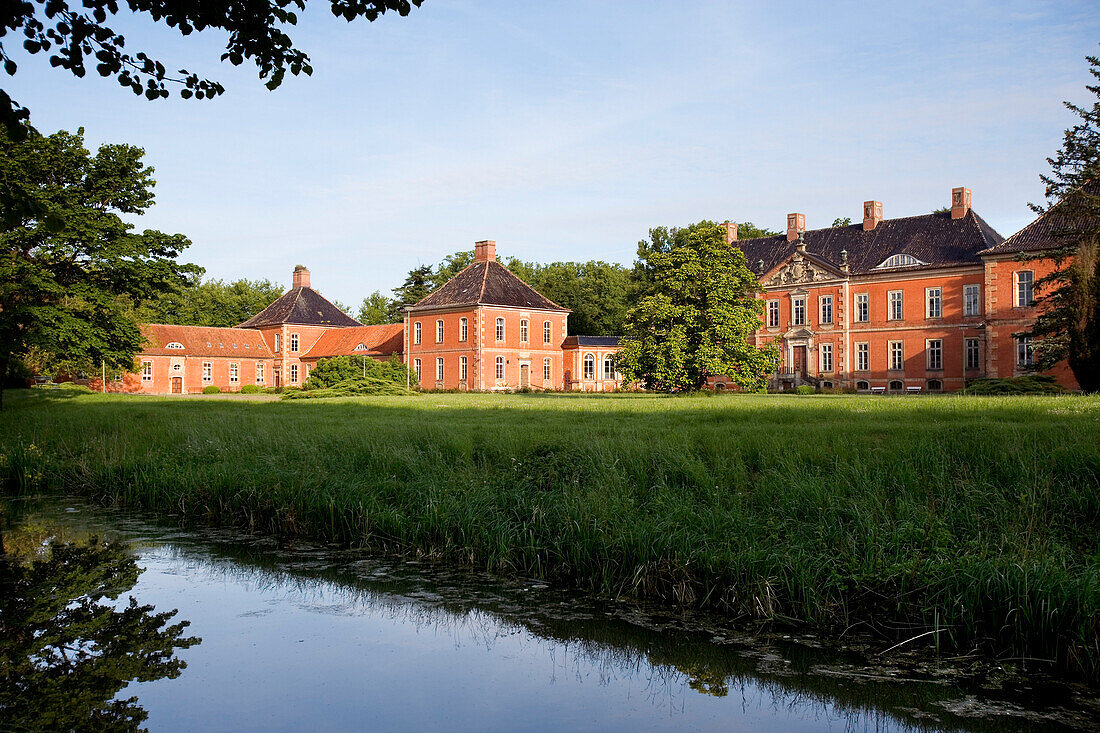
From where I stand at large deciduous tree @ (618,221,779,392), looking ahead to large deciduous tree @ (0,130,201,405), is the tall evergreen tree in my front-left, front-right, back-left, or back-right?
back-left

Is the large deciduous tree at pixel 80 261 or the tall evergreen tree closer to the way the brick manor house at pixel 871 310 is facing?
the large deciduous tree

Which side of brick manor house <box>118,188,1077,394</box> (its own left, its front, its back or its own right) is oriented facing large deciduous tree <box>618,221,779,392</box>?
front

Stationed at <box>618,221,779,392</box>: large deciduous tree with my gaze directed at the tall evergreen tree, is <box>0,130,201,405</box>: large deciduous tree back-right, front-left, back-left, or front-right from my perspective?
back-right

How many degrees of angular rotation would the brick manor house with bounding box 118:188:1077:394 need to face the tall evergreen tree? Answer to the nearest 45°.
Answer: approximately 45° to its left

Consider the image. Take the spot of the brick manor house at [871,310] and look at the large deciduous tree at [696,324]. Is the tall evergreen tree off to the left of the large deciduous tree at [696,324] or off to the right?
left

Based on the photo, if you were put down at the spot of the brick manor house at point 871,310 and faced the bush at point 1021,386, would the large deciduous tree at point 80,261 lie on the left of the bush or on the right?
right

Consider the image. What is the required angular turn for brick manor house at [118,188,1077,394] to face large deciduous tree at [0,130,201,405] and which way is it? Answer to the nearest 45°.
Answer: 0° — it already faces it

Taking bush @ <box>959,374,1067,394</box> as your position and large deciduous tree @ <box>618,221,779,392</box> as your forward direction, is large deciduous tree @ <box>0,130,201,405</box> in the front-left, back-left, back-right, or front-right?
front-left

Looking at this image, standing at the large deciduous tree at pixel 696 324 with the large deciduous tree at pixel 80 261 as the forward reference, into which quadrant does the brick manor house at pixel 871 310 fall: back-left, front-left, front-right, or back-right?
back-right

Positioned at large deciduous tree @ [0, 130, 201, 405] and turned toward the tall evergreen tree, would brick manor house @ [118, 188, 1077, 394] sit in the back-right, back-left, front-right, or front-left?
front-left

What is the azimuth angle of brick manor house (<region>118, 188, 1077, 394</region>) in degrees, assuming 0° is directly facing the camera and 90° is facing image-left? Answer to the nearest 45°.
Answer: approximately 45°

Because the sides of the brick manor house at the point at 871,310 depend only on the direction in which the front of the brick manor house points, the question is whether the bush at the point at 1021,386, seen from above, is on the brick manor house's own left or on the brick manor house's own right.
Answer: on the brick manor house's own left

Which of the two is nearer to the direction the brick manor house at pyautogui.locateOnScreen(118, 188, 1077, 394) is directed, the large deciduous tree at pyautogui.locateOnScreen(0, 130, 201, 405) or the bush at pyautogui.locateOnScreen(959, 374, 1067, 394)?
the large deciduous tree
